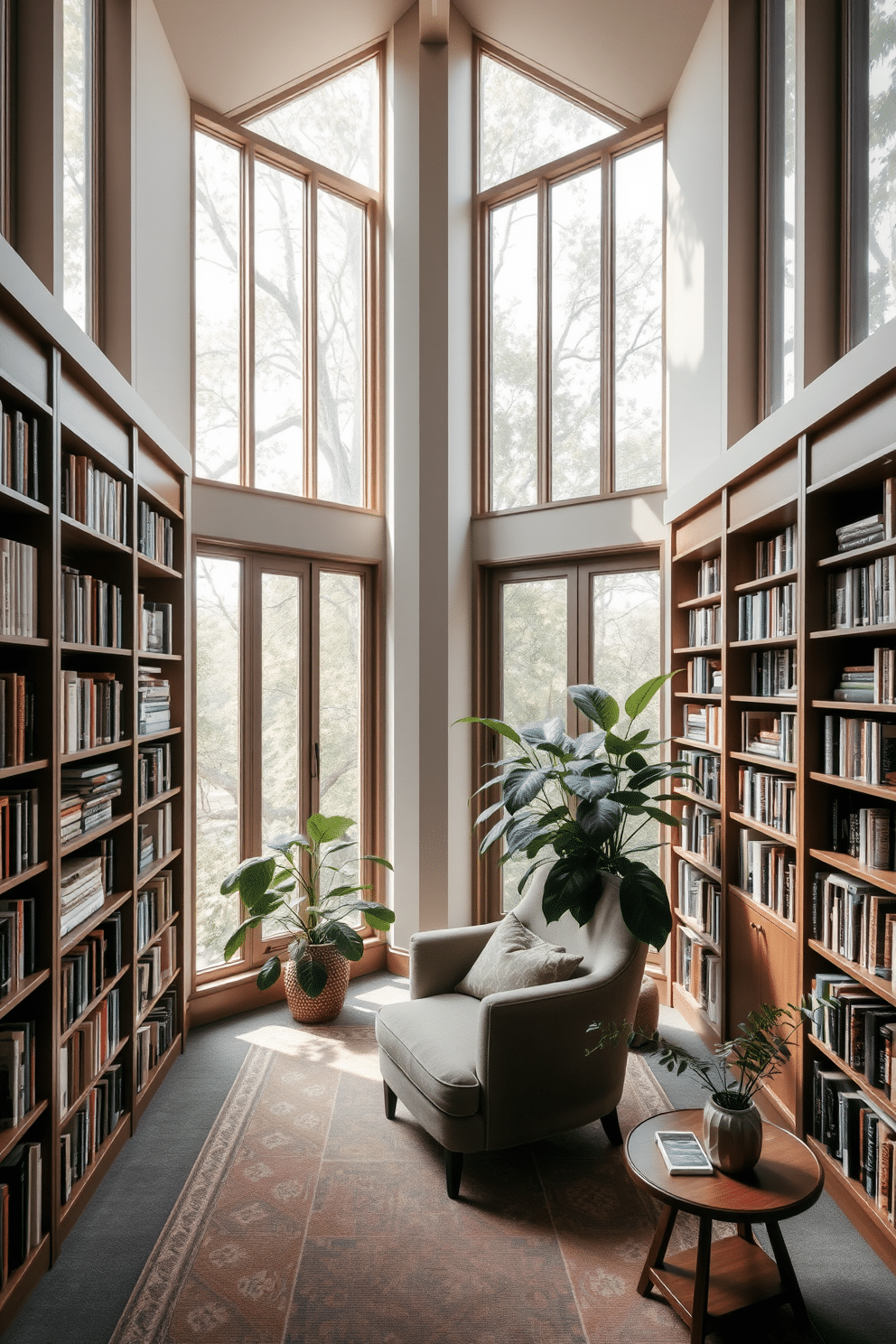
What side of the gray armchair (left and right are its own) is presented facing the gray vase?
left

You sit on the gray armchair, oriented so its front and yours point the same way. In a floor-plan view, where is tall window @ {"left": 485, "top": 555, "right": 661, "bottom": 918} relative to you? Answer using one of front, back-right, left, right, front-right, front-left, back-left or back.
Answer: back-right

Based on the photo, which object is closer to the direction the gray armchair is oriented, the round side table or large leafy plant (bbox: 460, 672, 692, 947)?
the round side table

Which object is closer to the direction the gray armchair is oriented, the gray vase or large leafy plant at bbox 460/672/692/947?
the gray vase

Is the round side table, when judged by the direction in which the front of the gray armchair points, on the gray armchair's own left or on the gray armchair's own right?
on the gray armchair's own left

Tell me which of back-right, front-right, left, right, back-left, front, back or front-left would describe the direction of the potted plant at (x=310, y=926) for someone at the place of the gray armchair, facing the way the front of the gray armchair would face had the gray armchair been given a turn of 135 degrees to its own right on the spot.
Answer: front-left

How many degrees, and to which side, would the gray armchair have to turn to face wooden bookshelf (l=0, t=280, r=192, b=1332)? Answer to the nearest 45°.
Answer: approximately 45° to its right

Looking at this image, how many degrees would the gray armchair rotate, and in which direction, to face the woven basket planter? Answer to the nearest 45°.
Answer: approximately 90° to its right

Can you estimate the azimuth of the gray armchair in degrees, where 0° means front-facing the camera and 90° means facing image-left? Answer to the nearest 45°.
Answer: approximately 45°
